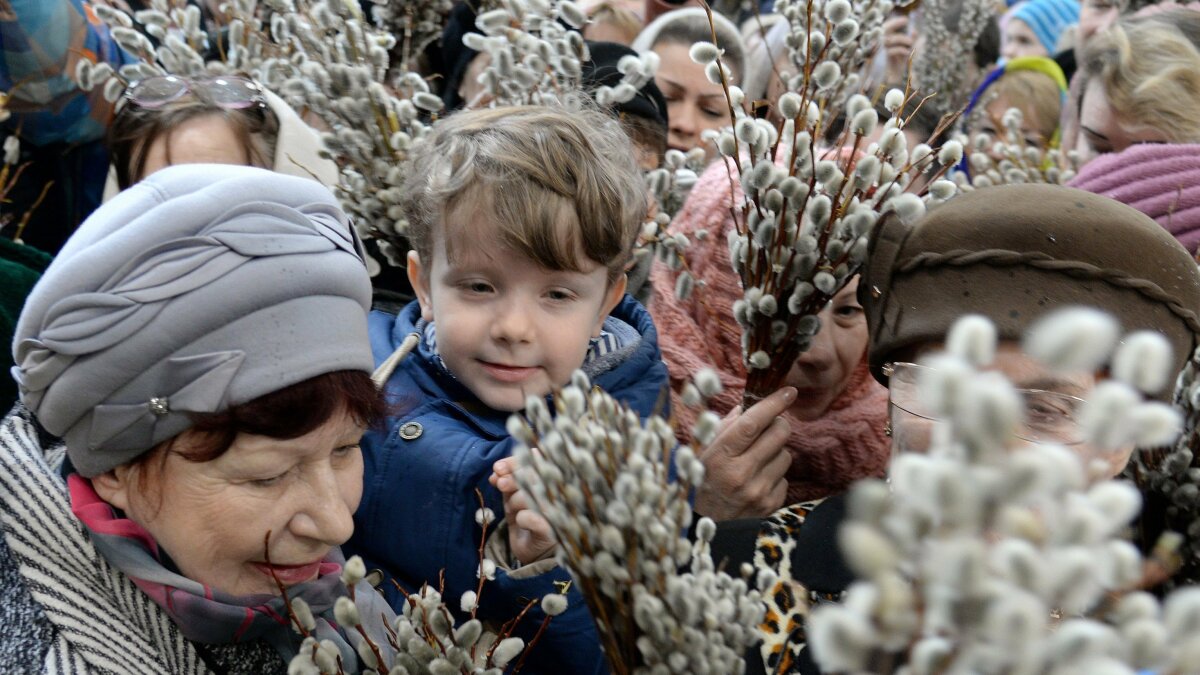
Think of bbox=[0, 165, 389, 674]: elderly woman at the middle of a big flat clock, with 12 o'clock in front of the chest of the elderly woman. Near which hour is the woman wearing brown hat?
The woman wearing brown hat is roughly at 11 o'clock from the elderly woman.

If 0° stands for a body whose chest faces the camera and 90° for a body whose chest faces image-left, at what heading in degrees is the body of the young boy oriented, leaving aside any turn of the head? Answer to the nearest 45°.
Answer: approximately 0°

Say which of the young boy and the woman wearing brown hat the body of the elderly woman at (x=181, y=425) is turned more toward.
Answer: the woman wearing brown hat

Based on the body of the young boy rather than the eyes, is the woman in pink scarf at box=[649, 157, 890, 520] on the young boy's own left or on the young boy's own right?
on the young boy's own left

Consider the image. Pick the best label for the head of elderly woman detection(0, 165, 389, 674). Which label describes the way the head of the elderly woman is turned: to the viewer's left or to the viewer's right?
to the viewer's right

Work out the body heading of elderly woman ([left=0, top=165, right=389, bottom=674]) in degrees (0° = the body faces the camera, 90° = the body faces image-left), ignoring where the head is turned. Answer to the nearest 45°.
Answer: approximately 315°

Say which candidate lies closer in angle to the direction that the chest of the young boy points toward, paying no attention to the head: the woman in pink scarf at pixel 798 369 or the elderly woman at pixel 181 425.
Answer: the elderly woman

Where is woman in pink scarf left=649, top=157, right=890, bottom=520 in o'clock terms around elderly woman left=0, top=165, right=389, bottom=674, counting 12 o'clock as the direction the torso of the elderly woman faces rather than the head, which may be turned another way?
The woman in pink scarf is roughly at 10 o'clock from the elderly woman.

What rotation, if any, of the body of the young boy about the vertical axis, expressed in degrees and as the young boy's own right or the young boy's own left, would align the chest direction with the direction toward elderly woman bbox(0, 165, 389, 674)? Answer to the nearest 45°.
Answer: approximately 45° to the young boy's own right

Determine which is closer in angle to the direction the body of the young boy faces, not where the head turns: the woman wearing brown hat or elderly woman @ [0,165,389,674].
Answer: the elderly woman
